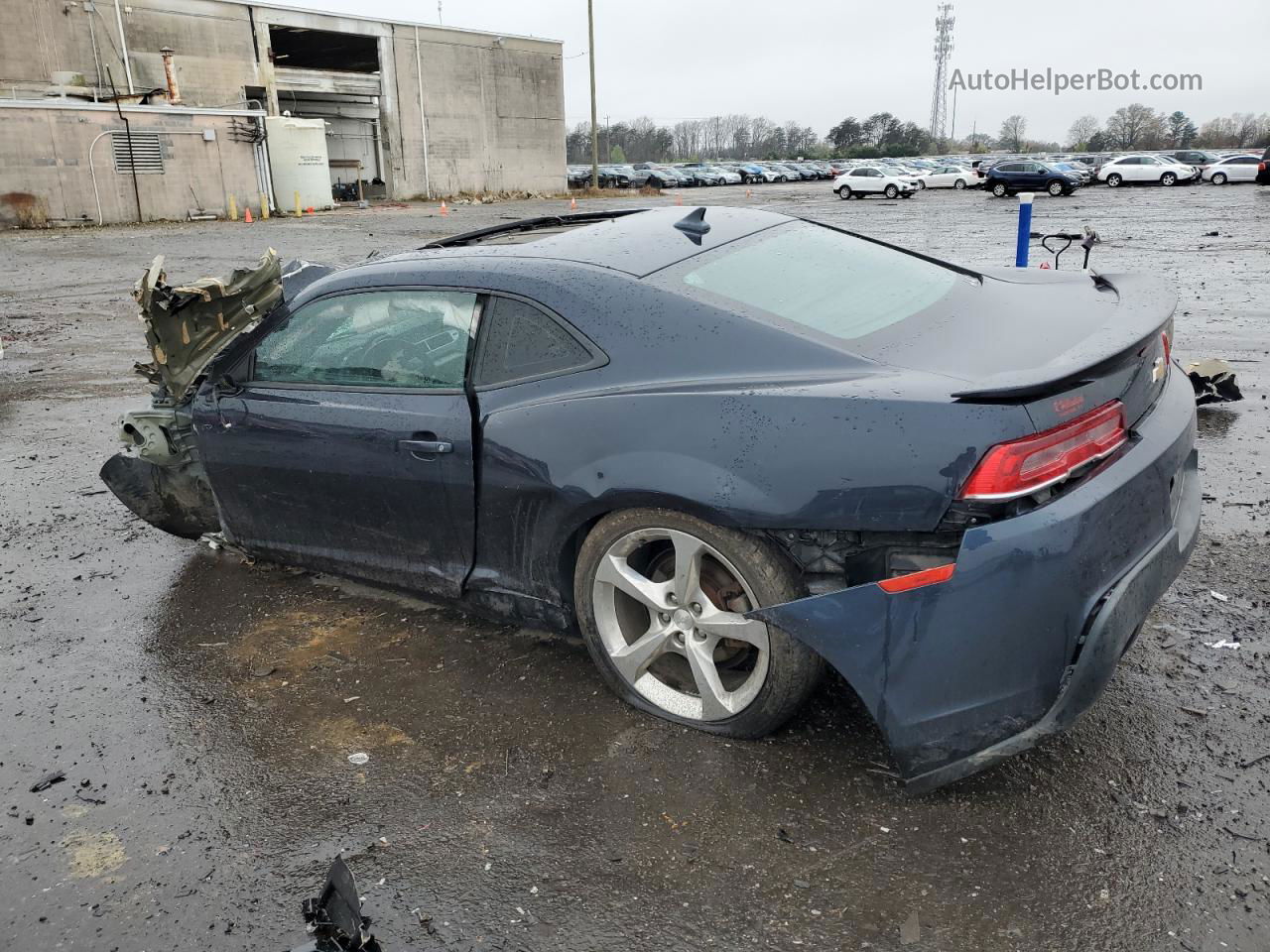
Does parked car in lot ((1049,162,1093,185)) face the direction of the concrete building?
no

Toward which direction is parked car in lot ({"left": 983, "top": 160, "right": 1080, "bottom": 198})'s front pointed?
to the viewer's right

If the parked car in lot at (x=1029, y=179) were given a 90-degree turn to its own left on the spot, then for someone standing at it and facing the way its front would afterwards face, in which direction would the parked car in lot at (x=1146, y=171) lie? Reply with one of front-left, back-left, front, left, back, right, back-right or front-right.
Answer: front-right

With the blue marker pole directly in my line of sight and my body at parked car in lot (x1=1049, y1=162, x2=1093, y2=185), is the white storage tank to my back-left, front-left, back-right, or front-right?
front-right

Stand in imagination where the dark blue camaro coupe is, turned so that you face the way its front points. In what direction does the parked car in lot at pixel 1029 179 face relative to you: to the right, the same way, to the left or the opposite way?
the opposite way

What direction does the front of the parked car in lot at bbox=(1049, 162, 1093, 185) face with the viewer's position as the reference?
facing the viewer and to the right of the viewer

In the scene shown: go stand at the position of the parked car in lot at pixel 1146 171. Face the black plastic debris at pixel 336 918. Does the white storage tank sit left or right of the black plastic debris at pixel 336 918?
right

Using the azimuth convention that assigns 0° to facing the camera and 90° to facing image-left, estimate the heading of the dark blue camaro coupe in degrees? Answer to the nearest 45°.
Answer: approximately 135°

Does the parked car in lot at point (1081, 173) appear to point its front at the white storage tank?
no

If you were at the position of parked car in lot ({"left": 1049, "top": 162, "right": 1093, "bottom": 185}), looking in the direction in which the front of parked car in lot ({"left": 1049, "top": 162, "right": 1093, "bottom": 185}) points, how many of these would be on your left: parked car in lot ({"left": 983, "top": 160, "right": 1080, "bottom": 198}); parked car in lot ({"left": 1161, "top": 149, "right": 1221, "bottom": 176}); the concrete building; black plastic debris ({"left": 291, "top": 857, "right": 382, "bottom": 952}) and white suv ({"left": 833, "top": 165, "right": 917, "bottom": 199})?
1

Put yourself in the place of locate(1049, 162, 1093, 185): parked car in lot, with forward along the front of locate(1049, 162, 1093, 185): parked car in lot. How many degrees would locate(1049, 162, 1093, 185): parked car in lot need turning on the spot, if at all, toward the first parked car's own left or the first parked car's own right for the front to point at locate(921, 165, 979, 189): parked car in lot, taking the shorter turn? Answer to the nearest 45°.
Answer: approximately 135° to the first parked car's own right

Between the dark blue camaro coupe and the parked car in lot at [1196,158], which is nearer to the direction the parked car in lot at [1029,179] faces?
the parked car in lot

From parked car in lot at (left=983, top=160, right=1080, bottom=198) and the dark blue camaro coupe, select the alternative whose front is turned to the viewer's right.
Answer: the parked car in lot

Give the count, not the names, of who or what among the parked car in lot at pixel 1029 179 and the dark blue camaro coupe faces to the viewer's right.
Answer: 1

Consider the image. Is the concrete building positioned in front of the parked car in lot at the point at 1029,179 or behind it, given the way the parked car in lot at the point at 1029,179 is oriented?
behind

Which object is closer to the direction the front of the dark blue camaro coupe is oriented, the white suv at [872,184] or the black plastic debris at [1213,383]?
the white suv

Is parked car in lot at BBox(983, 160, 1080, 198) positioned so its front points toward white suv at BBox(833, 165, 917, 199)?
no

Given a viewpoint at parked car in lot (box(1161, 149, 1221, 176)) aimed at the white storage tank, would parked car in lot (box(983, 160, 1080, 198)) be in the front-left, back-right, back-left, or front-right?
front-left
